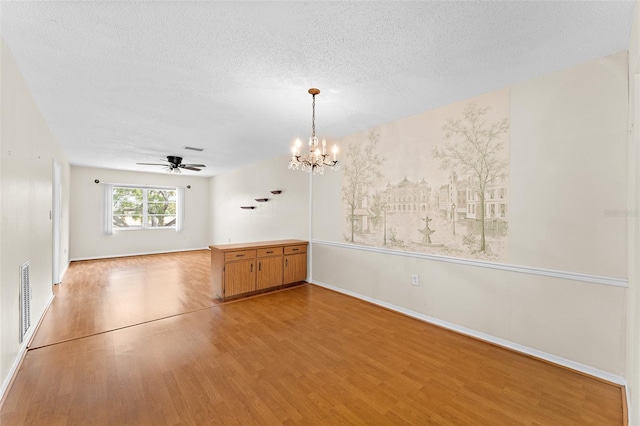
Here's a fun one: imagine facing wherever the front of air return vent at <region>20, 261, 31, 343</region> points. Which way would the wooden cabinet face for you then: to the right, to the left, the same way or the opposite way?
to the right

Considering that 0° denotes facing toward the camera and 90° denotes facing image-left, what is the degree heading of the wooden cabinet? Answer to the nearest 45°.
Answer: approximately 315°

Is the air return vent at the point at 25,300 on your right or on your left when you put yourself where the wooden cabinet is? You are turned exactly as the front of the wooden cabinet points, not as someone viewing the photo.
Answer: on your right

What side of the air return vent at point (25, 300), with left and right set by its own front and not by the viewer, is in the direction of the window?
left

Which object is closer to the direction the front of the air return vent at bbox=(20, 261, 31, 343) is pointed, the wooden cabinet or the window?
the wooden cabinet

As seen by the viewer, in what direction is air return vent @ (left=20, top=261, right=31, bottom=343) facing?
to the viewer's right

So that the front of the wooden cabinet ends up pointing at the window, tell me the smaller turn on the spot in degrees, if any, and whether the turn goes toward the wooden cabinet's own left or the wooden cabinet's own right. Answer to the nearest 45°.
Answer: approximately 180°

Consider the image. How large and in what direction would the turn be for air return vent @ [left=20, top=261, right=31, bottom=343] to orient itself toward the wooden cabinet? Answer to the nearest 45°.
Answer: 0° — it already faces it
